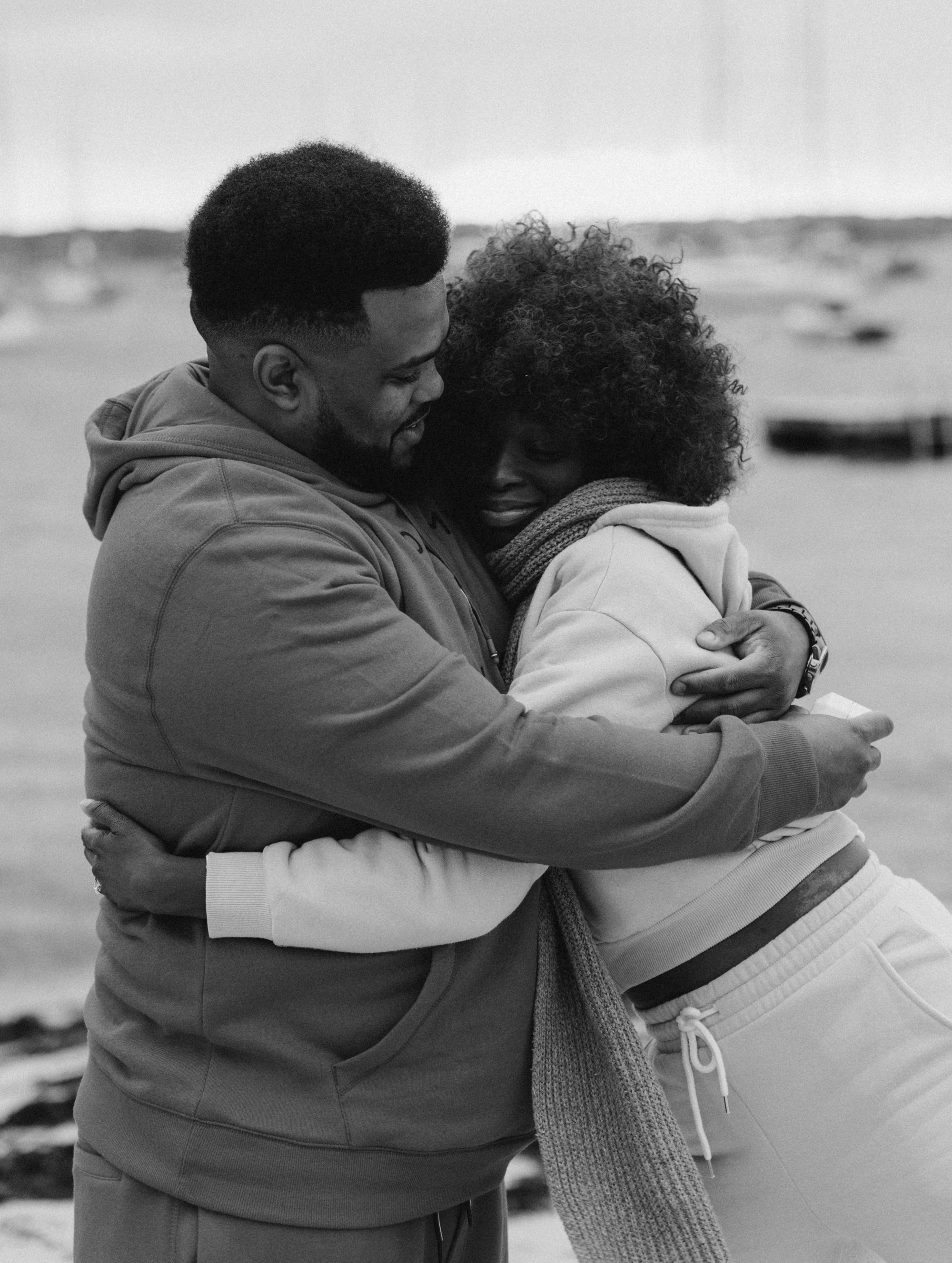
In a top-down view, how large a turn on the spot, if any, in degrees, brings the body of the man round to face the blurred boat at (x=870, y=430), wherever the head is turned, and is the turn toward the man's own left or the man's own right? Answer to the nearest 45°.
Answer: approximately 90° to the man's own left

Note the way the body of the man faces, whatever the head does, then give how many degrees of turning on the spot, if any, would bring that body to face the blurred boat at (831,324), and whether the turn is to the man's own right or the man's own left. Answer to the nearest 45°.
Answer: approximately 90° to the man's own left

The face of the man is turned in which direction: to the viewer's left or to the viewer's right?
to the viewer's right

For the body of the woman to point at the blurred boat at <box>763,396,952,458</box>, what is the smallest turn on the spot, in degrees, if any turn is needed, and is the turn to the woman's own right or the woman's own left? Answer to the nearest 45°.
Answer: approximately 135° to the woman's own right

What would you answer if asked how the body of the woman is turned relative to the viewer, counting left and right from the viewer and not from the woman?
facing the viewer and to the left of the viewer

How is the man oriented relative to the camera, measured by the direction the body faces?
to the viewer's right

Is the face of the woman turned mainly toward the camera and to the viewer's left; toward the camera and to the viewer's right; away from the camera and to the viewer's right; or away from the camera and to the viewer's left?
toward the camera and to the viewer's left

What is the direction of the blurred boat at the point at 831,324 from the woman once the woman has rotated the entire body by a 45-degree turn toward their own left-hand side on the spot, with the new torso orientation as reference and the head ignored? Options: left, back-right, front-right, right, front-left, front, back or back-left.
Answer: back
